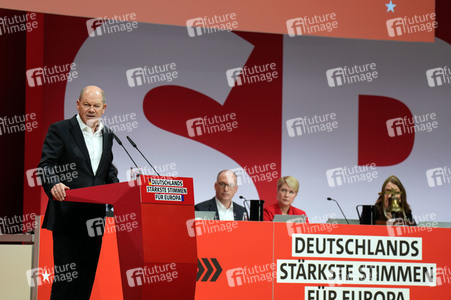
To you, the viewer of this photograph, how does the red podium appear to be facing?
facing the viewer and to the right of the viewer

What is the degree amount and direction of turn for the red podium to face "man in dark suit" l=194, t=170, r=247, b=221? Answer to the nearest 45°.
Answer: approximately 135° to its left

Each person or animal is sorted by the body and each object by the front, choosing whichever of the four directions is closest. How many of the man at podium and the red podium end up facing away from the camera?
0

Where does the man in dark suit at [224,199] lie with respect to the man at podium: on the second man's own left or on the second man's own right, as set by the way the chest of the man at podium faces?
on the second man's own left
